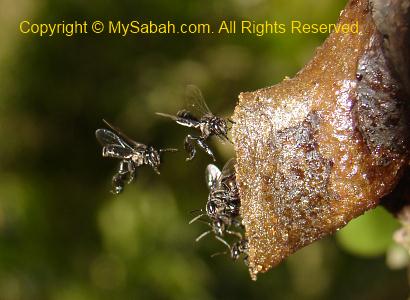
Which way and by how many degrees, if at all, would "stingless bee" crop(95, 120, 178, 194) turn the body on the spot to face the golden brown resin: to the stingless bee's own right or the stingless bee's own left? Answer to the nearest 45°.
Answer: approximately 45° to the stingless bee's own right

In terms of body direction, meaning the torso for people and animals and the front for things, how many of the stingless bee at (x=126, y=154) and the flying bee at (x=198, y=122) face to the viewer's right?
2

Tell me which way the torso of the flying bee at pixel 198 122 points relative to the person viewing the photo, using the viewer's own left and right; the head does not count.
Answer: facing to the right of the viewer

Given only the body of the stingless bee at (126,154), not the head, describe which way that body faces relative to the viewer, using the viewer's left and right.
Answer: facing to the right of the viewer
